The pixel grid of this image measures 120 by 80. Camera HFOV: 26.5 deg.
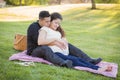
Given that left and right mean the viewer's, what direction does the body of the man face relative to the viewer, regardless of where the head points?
facing to the right of the viewer
